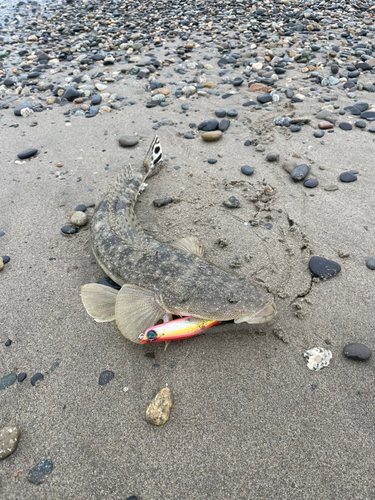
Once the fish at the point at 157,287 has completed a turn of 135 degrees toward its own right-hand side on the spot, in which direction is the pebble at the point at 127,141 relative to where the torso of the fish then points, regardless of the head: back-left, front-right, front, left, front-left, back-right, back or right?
right

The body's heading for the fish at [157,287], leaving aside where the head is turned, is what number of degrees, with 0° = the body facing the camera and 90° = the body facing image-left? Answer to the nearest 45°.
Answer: approximately 315°

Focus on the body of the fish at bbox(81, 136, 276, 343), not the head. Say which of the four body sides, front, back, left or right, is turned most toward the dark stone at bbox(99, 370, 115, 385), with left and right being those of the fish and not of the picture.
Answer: right

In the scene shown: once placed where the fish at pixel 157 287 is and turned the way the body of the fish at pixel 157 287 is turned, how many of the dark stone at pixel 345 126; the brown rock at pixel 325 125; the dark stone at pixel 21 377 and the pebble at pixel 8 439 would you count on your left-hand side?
2

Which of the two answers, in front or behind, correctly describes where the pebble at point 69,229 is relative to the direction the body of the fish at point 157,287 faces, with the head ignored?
behind

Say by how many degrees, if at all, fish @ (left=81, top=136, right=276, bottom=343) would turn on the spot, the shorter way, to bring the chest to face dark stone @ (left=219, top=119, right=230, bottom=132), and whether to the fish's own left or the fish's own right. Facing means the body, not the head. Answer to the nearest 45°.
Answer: approximately 135° to the fish's own left

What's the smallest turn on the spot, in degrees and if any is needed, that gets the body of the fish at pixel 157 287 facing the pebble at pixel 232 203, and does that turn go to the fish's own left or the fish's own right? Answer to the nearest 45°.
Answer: approximately 90° to the fish's own left

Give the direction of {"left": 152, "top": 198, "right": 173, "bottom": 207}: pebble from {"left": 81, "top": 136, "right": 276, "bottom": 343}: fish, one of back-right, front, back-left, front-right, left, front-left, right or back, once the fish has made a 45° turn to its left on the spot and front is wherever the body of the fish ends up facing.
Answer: left

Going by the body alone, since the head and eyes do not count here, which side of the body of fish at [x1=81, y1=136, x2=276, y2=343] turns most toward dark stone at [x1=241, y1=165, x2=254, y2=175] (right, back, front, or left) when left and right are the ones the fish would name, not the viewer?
left

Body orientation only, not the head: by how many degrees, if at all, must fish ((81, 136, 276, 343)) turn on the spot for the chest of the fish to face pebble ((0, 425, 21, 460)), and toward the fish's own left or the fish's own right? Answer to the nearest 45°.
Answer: approximately 90° to the fish's own right

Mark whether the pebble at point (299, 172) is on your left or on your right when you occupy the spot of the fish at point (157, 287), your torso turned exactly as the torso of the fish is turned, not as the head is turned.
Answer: on your left

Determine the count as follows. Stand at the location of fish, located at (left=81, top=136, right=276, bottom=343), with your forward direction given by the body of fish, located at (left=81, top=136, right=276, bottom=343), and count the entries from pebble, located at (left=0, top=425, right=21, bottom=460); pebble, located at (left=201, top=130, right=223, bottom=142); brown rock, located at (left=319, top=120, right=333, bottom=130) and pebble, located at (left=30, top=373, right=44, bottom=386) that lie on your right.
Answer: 2

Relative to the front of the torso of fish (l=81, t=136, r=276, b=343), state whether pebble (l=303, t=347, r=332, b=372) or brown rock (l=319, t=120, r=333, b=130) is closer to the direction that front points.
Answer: the pebble

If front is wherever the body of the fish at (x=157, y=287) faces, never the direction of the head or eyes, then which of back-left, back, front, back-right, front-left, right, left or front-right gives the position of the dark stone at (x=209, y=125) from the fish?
back-left
